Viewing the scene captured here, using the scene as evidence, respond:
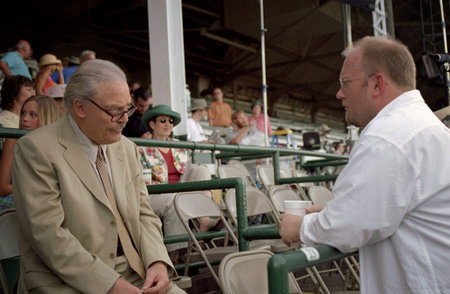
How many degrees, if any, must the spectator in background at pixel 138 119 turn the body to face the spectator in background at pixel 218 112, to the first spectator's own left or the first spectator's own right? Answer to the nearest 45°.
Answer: approximately 90° to the first spectator's own left

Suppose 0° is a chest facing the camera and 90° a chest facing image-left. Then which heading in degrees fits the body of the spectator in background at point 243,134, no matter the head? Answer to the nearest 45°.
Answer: approximately 315°

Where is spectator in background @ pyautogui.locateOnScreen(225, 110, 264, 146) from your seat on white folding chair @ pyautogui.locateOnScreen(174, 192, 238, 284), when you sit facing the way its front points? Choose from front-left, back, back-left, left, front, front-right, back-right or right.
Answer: back-left

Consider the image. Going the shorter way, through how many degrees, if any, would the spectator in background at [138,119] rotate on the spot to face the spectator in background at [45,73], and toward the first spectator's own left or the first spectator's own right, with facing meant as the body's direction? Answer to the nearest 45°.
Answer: approximately 180°

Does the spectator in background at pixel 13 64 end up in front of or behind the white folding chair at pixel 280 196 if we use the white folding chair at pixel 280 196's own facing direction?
behind

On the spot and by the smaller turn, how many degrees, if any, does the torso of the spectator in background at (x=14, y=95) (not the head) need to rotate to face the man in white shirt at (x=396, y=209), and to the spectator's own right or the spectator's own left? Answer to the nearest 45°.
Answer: approximately 90° to the spectator's own right

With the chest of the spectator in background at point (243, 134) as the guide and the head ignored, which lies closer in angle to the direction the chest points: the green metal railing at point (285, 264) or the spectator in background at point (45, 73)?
the green metal railing

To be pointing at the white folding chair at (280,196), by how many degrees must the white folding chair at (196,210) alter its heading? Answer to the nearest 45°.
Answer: approximately 90° to its left

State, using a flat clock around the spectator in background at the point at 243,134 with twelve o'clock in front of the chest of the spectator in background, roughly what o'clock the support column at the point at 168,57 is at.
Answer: The support column is roughly at 2 o'clock from the spectator in background.

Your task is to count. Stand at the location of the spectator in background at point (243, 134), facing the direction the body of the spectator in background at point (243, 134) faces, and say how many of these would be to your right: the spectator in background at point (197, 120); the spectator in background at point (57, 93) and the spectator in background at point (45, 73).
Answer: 3

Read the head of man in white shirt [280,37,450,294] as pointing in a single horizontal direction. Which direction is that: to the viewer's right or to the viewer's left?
to the viewer's left
